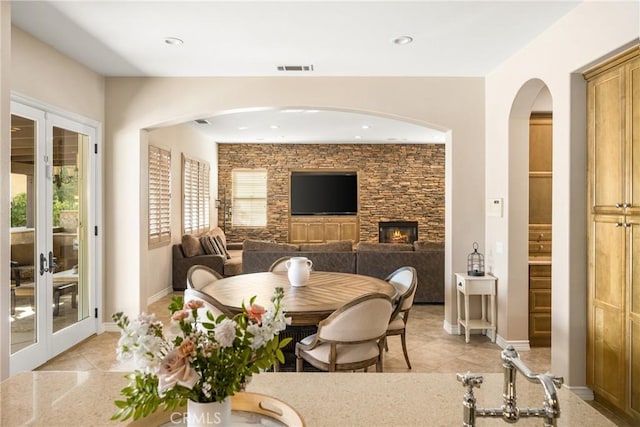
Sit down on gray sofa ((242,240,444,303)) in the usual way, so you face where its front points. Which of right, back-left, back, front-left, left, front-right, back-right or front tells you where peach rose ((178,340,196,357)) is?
back

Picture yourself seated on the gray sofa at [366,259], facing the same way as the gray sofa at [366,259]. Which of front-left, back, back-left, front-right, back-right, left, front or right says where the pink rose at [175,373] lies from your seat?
back

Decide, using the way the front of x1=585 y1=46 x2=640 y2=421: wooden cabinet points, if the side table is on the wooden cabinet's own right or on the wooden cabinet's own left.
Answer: on the wooden cabinet's own right

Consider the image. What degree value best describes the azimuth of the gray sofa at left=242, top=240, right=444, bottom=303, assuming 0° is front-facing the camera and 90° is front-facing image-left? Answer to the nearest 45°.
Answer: approximately 180°

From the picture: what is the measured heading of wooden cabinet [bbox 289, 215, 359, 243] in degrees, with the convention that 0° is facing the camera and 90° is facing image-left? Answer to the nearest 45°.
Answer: approximately 0°

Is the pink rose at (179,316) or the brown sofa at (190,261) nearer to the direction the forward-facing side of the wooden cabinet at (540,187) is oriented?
the pink rose
